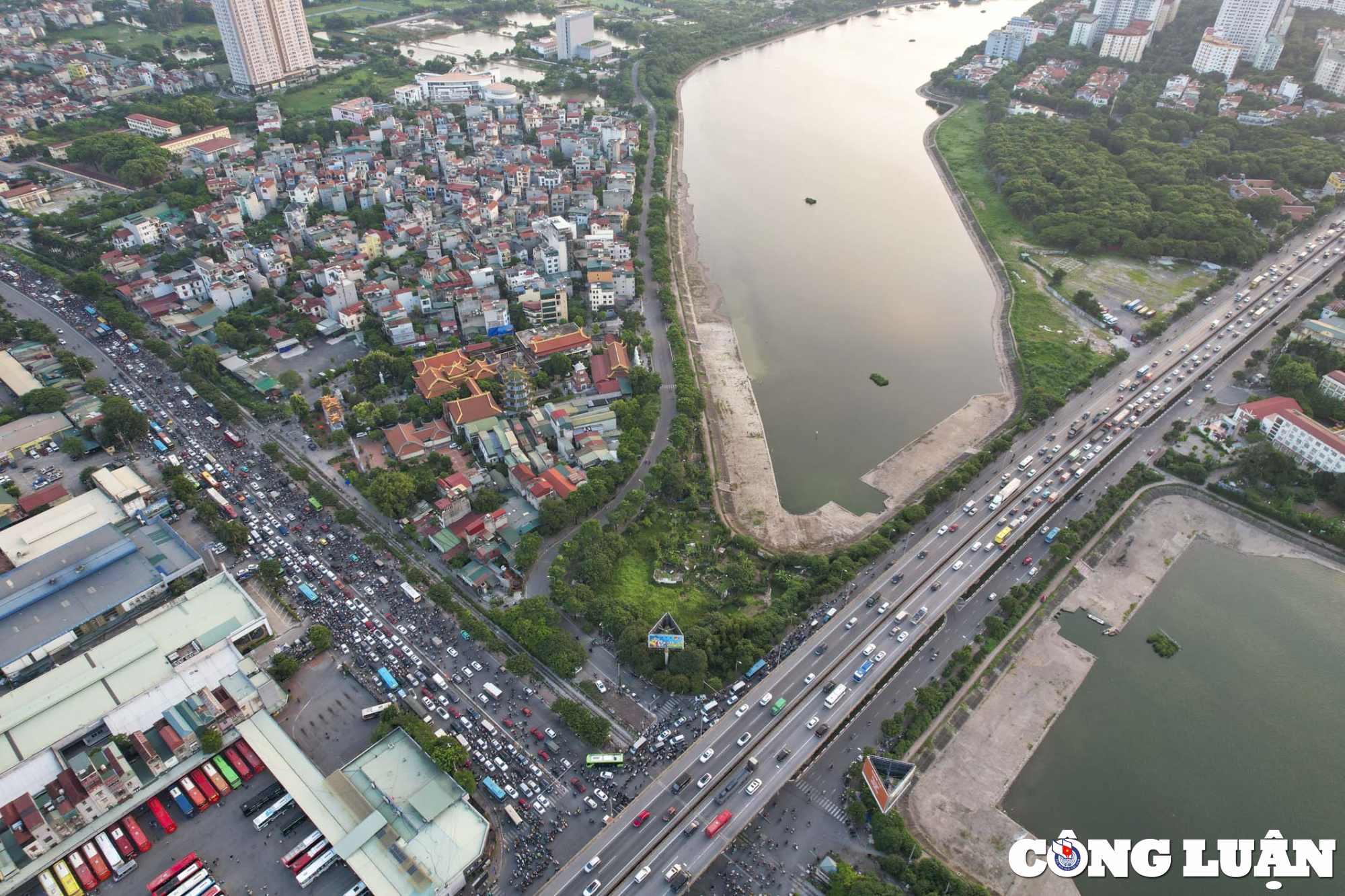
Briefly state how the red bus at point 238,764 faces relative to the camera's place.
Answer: facing the viewer and to the right of the viewer

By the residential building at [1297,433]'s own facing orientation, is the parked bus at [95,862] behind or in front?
in front

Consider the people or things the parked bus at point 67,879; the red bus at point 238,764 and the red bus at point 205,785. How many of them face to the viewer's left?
0

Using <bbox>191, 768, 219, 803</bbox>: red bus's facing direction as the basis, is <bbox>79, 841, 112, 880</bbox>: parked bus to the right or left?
on its right

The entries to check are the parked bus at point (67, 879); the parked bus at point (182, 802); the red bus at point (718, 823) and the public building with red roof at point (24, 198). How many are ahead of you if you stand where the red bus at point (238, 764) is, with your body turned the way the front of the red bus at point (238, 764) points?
1

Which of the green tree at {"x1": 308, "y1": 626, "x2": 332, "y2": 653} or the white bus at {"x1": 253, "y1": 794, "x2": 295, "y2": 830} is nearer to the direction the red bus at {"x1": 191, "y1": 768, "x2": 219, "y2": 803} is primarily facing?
the white bus

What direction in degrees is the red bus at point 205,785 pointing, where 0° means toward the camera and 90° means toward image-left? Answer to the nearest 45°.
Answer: approximately 315°

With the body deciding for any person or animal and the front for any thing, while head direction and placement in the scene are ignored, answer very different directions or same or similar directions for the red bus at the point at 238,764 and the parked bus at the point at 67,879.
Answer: same or similar directions

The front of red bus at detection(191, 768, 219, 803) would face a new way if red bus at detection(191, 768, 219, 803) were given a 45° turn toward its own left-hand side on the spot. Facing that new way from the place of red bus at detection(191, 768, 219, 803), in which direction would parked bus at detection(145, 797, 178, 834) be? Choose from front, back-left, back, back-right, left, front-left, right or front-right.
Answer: back

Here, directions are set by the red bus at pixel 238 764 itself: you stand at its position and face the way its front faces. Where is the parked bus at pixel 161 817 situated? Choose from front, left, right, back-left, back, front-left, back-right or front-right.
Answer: back-right

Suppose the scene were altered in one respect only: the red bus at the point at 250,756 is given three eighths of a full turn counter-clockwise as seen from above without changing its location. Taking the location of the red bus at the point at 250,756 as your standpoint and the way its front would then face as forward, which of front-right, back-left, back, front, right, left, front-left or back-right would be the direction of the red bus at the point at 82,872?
left

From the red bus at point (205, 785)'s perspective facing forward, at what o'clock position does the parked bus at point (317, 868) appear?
The parked bus is roughly at 1 o'clock from the red bus.

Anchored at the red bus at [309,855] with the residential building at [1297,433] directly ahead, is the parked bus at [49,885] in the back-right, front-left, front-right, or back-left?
back-left
